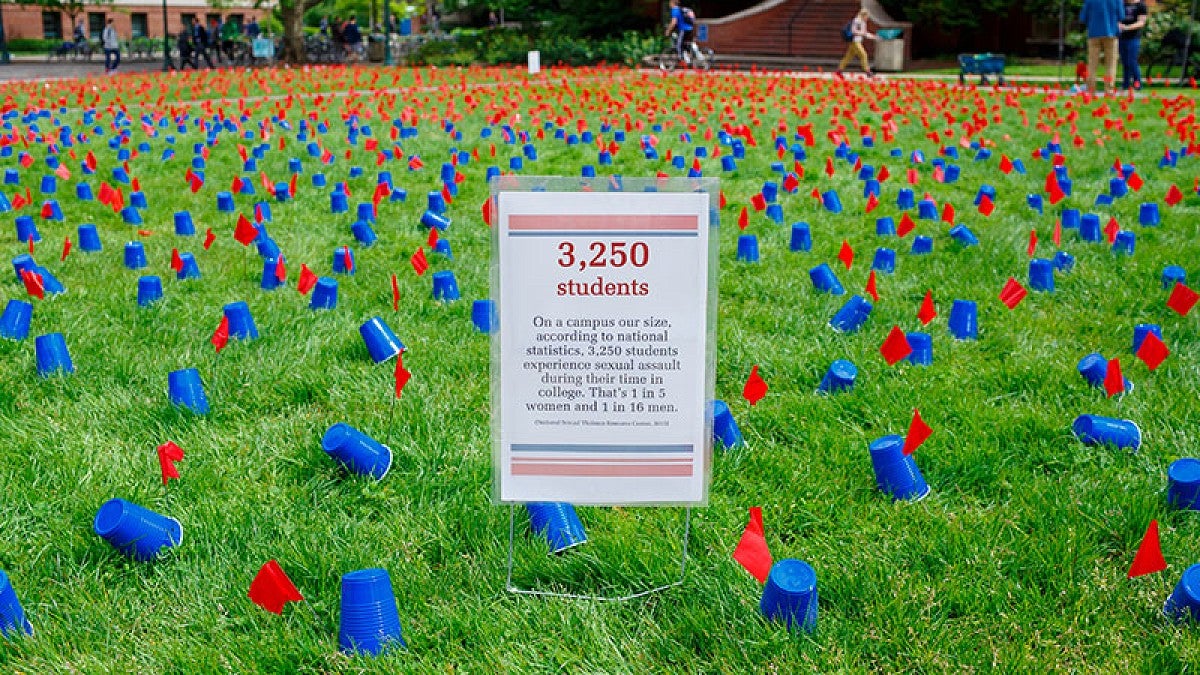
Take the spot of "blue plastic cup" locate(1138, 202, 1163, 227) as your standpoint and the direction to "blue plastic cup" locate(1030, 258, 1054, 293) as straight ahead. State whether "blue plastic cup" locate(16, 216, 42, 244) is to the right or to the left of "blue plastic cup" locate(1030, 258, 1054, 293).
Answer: right

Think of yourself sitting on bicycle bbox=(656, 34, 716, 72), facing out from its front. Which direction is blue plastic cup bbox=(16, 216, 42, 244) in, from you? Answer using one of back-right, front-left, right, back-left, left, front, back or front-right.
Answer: left

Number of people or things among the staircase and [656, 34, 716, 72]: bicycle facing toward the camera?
1

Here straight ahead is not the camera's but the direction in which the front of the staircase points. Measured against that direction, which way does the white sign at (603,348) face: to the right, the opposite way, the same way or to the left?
the same way

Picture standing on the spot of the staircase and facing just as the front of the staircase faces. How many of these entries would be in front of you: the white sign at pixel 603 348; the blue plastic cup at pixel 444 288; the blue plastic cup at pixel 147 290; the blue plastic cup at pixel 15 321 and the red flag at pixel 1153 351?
5

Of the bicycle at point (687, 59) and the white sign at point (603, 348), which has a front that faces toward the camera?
the white sign

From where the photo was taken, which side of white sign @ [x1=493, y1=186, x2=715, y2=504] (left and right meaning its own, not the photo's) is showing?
front

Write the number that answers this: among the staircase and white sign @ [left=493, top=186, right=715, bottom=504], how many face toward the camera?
2

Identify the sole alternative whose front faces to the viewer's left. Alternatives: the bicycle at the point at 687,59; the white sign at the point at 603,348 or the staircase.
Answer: the bicycle

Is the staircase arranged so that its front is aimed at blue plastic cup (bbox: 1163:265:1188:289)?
yes

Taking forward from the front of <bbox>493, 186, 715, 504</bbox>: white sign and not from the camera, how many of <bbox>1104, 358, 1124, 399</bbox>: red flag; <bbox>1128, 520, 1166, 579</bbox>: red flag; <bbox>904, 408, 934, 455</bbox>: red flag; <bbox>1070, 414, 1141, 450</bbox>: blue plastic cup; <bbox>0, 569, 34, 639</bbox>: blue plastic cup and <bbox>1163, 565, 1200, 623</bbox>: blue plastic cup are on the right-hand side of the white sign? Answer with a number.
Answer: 1

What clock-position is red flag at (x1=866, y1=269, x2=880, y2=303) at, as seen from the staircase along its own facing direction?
The red flag is roughly at 12 o'clock from the staircase.

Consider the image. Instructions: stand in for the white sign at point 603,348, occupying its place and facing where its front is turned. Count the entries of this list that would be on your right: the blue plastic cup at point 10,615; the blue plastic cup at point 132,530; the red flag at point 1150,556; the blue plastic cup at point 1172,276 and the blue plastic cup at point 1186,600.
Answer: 2

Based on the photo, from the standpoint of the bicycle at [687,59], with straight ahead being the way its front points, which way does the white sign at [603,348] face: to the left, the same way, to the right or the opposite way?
to the left

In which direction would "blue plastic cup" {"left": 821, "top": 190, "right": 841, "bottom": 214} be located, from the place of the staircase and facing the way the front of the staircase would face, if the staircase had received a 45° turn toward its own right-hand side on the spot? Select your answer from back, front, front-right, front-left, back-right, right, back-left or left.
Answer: front-left

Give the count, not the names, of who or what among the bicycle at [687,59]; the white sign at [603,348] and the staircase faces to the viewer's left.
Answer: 1

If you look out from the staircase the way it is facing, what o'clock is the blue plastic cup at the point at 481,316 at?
The blue plastic cup is roughly at 12 o'clock from the staircase.
